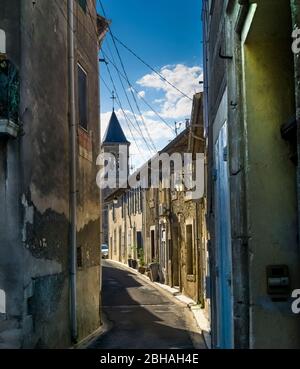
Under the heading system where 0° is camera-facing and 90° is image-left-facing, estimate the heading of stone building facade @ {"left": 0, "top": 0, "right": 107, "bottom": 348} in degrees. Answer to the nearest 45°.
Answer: approximately 315°

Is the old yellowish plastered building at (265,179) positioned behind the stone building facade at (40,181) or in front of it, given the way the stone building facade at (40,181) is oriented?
in front

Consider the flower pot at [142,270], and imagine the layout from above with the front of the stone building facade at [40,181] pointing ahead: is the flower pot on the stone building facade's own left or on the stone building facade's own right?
on the stone building facade's own left

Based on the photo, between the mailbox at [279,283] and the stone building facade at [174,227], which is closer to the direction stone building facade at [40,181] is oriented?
the mailbox

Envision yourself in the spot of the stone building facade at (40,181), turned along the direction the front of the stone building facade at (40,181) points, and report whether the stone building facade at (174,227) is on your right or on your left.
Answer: on your left

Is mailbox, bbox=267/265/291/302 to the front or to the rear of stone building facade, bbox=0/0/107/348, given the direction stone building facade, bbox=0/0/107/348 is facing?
to the front

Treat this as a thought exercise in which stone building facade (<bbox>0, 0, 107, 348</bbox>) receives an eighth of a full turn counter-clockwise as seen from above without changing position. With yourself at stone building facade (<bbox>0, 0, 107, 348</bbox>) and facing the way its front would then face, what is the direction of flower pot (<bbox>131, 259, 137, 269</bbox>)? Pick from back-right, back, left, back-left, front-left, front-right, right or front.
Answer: left
